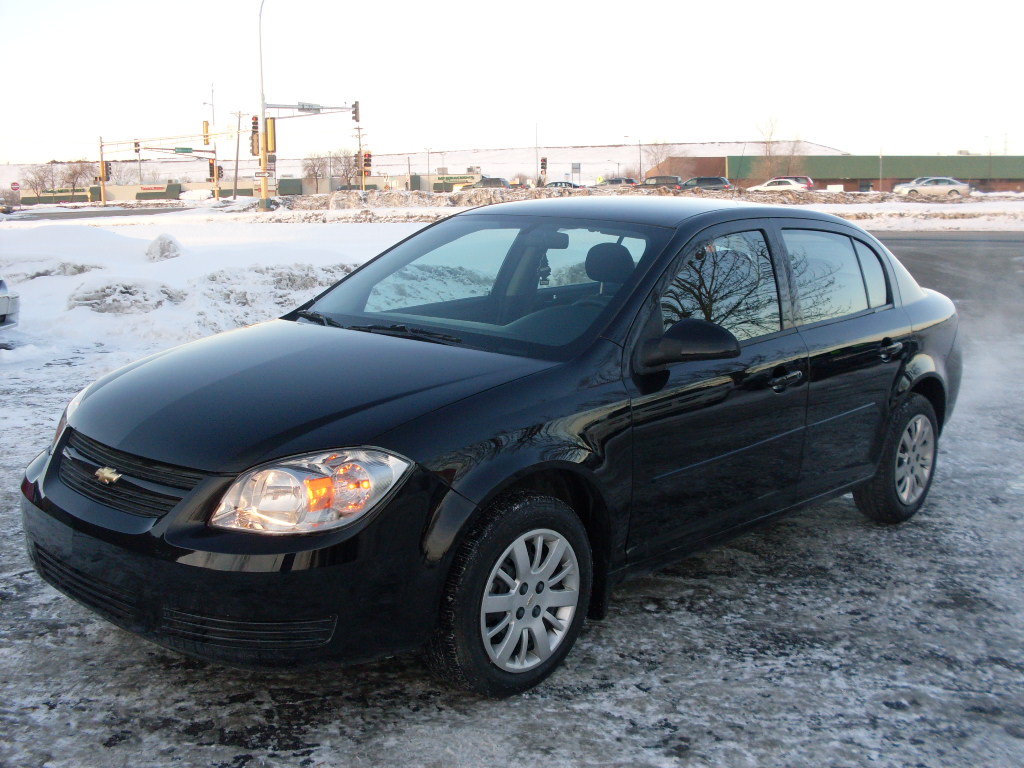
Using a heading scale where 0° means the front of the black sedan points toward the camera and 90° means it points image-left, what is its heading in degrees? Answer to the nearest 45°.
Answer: approximately 45°

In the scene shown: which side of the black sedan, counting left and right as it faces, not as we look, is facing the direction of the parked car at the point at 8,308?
right
